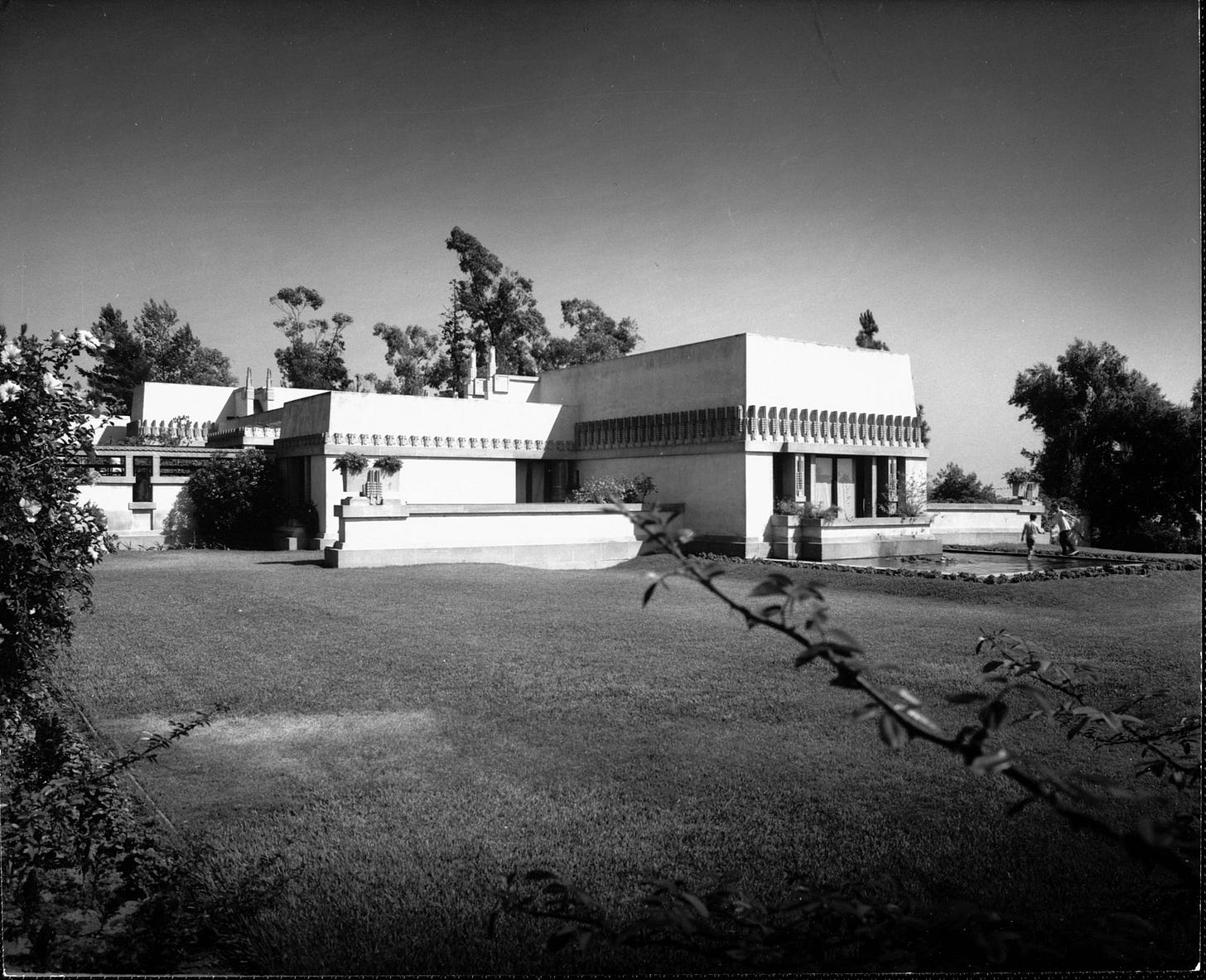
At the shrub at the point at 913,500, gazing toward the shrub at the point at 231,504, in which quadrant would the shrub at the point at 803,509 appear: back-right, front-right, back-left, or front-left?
front-left

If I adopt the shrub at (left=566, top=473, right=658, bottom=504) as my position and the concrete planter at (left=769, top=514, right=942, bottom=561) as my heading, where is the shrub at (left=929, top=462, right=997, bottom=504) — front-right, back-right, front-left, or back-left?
front-left
